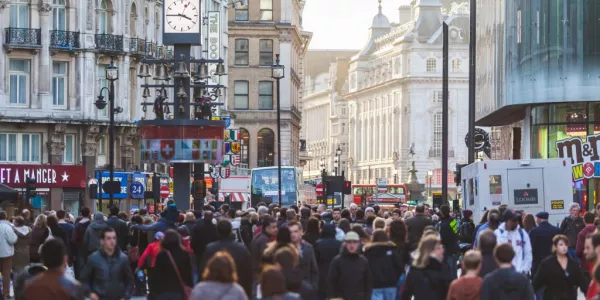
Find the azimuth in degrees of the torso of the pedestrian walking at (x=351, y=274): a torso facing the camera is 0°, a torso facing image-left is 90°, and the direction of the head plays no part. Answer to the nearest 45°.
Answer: approximately 0°

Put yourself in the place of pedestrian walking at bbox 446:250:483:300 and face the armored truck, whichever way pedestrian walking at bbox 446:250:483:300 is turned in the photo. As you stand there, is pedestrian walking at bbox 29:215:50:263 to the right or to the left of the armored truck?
left

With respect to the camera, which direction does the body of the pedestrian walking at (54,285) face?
away from the camera

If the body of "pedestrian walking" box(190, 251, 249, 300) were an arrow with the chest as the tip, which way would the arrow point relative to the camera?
away from the camera

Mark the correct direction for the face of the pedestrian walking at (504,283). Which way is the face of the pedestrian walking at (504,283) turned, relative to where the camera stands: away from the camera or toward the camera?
away from the camera

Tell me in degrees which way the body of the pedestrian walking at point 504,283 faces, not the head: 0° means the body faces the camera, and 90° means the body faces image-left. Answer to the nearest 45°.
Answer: approximately 180°

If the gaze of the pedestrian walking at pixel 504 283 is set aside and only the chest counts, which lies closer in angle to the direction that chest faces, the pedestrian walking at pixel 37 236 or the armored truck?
the armored truck

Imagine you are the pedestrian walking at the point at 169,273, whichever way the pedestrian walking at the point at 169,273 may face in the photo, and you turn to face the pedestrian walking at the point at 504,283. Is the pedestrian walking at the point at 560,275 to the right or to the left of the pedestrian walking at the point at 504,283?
left

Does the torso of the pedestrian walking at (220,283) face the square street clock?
yes
